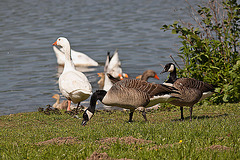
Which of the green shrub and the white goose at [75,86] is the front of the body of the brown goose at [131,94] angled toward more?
the white goose

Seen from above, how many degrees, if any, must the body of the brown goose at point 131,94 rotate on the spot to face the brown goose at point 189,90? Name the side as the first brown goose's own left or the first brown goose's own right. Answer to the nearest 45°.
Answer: approximately 180°

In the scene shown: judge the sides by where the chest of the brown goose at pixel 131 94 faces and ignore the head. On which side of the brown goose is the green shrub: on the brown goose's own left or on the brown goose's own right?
on the brown goose's own right

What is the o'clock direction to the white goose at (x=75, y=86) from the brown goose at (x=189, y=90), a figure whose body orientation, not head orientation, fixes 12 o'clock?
The white goose is roughly at 1 o'clock from the brown goose.

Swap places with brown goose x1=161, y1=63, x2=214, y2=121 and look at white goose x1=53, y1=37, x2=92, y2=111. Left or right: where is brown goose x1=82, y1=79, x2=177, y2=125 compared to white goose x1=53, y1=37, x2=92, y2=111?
left

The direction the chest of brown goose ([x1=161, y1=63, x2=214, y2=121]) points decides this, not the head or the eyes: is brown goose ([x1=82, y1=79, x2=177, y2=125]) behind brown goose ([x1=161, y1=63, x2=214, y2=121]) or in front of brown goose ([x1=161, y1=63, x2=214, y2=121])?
in front

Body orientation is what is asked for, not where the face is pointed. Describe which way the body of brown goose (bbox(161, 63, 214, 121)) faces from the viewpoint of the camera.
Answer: to the viewer's left

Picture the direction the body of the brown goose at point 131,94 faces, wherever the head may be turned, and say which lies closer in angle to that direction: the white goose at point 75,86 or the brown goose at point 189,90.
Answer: the white goose

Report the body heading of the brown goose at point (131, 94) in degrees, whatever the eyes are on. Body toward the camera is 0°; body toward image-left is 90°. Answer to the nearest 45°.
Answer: approximately 90°

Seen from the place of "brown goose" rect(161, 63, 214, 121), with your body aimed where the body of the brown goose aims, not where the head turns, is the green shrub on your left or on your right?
on your right

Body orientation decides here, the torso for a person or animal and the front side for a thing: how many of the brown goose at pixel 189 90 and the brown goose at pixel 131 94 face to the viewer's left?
2
